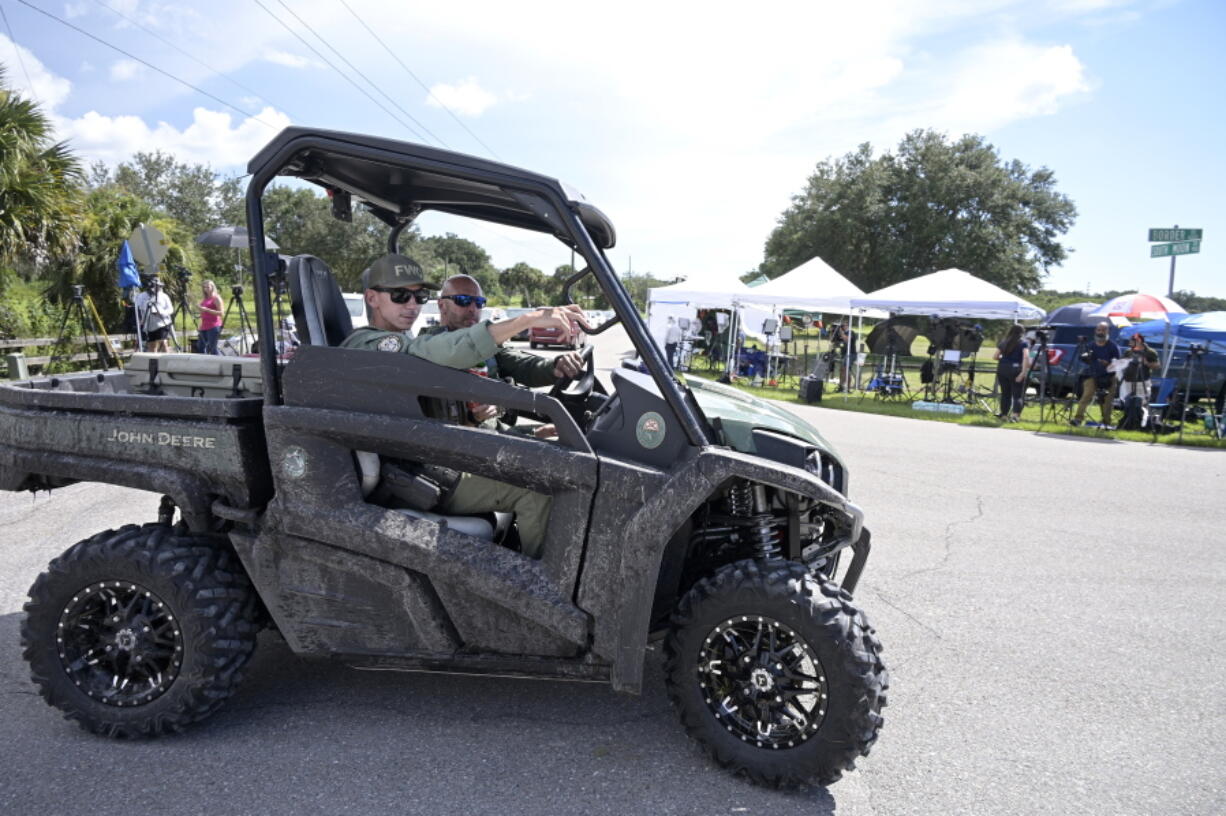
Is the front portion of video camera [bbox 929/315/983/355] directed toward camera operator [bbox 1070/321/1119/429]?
no

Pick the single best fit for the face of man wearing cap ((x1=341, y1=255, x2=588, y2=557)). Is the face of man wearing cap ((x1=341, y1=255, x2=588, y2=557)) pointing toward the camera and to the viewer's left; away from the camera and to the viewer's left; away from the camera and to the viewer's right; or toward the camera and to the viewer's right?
toward the camera and to the viewer's right

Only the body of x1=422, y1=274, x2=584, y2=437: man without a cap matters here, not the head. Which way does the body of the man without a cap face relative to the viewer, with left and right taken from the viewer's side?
facing the viewer and to the right of the viewer

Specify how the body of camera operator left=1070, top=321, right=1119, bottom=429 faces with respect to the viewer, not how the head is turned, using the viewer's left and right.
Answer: facing the viewer

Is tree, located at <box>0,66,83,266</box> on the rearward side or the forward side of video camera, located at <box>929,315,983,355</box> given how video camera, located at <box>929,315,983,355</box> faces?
on the forward side

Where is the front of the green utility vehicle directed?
to the viewer's right

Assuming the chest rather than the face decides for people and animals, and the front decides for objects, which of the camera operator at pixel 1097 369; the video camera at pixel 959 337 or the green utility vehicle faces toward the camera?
the camera operator

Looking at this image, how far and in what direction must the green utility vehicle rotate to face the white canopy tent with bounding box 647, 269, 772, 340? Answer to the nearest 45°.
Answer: approximately 90° to its left

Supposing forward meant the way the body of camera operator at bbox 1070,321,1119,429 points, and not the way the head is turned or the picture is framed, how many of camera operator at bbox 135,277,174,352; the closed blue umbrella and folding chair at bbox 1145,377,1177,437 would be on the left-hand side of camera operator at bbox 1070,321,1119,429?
1

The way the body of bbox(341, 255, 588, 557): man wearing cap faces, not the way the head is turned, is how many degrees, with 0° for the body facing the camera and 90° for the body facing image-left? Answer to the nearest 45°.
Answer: approximately 270°

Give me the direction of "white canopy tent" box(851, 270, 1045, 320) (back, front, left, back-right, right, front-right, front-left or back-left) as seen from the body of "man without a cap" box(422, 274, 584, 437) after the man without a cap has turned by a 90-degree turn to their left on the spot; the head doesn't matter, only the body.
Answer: front

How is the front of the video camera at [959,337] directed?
to the viewer's left

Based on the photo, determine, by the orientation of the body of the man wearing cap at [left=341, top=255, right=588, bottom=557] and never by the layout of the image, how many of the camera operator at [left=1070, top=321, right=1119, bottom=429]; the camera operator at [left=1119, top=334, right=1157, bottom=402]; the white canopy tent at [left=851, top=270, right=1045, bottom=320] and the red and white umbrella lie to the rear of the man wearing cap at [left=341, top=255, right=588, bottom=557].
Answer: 0

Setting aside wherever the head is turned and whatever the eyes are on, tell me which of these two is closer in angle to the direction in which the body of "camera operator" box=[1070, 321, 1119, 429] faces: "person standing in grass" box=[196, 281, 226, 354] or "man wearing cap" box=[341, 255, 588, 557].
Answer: the man wearing cap

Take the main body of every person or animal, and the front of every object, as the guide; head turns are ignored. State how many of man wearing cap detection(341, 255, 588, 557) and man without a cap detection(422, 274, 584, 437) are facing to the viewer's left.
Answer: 0
